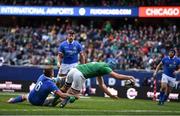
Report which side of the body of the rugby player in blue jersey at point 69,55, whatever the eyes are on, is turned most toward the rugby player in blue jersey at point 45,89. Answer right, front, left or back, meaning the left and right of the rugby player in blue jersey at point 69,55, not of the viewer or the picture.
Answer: front

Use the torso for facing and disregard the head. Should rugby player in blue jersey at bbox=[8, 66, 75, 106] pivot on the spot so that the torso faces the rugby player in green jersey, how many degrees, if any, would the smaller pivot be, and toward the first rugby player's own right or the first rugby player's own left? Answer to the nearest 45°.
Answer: approximately 45° to the first rugby player's own right

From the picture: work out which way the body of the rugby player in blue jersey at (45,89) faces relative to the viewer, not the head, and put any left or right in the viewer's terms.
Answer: facing away from the viewer and to the right of the viewer

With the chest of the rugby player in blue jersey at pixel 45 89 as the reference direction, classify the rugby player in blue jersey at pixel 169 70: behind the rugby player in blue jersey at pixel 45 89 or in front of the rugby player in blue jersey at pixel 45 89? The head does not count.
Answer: in front

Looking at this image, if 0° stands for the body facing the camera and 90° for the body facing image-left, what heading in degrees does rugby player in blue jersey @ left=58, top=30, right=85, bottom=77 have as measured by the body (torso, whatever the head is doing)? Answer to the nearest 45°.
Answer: approximately 0°

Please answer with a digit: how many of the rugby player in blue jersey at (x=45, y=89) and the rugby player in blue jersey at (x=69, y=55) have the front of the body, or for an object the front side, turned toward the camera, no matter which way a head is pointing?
1
